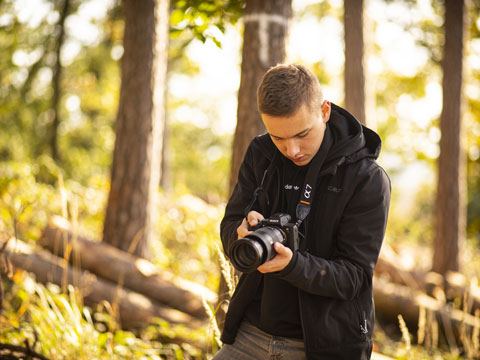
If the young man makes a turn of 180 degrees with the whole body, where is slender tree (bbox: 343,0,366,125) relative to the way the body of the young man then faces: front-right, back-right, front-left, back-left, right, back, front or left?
front-left

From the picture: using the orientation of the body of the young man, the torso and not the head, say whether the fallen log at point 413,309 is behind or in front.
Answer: behind

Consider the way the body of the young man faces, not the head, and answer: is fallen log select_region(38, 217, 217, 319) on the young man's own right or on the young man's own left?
on the young man's own right

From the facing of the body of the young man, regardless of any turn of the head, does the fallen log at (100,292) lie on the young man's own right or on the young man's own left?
on the young man's own right

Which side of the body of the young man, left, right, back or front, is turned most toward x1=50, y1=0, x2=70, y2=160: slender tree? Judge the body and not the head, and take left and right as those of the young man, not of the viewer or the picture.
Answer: right

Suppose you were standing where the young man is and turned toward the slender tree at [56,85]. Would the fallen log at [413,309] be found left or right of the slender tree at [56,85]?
right

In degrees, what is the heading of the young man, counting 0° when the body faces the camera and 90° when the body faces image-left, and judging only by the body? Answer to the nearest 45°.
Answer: approximately 45°

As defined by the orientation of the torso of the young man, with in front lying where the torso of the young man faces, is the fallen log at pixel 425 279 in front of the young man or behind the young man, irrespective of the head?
behind
